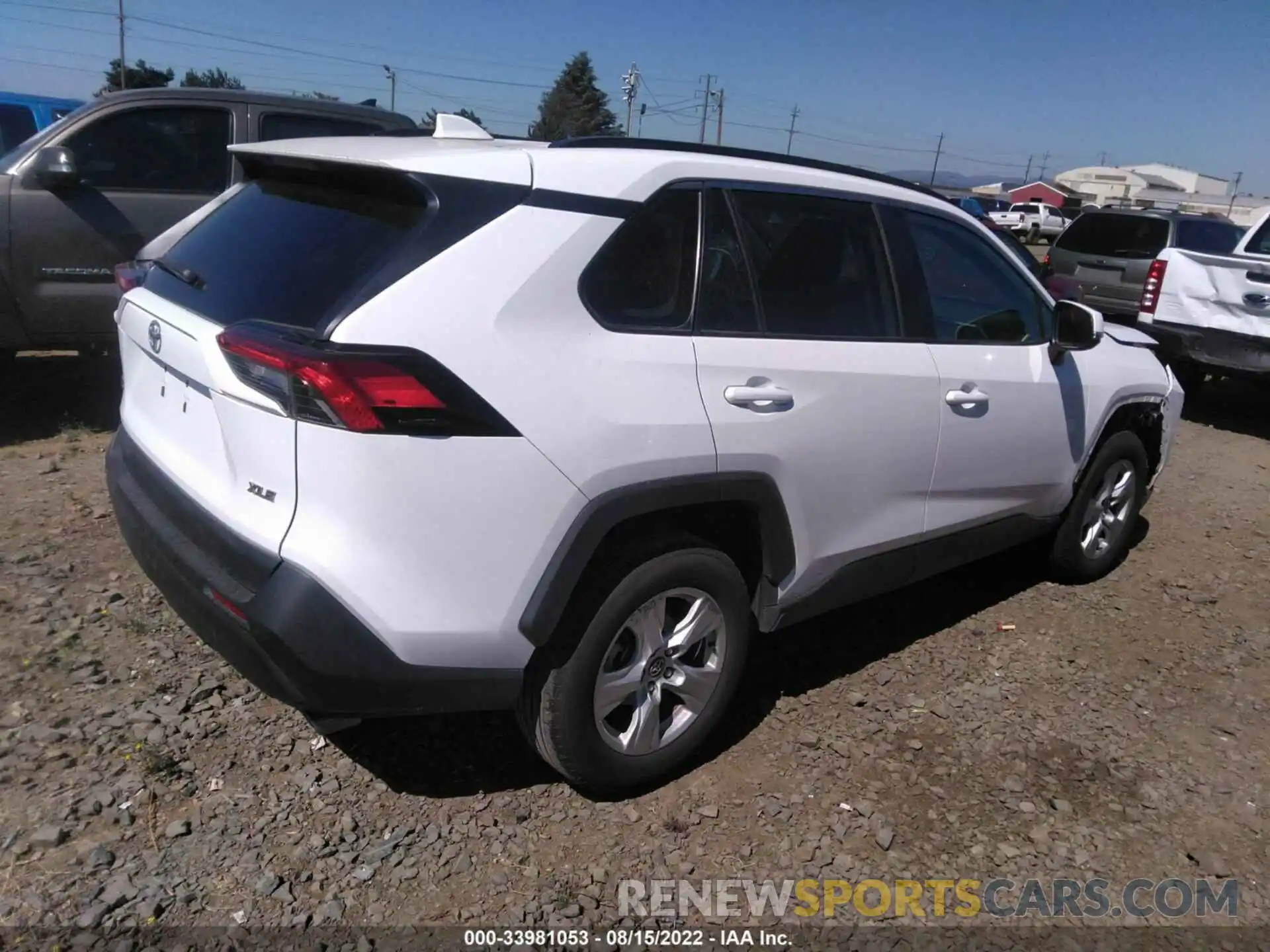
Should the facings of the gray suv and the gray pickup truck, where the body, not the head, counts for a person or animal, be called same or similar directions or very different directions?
very different directions

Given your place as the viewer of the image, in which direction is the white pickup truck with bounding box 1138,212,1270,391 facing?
facing away from the viewer and to the right of the viewer

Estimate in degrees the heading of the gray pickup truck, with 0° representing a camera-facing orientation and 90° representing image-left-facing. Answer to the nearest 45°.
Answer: approximately 90°

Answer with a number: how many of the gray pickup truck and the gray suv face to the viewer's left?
1

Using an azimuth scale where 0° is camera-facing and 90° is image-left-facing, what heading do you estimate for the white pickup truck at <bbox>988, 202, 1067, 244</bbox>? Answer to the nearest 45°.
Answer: approximately 225°

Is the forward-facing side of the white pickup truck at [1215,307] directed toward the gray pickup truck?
no

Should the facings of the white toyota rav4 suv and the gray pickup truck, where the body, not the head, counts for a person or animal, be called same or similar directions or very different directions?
very different directions

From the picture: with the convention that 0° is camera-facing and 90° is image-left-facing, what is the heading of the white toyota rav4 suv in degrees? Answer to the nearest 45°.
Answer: approximately 225°

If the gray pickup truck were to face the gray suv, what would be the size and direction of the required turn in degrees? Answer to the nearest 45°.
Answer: approximately 180°

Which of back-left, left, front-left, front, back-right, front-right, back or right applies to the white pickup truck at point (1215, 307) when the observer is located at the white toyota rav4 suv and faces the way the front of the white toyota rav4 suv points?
front

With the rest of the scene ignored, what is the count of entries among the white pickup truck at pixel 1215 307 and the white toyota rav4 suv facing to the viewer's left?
0

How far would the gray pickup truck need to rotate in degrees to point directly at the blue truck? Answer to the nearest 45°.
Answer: approximately 90° to its right

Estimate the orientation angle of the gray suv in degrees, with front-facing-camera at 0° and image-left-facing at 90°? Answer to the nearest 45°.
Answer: approximately 225°

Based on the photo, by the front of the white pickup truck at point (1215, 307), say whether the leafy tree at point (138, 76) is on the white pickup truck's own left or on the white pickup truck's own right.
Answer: on the white pickup truck's own left

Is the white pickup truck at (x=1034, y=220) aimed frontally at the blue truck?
no
